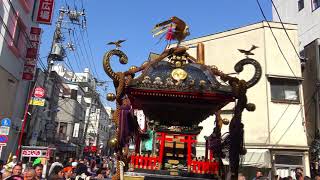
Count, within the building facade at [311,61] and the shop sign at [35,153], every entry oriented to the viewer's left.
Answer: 1

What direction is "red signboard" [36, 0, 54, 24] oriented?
toward the camera

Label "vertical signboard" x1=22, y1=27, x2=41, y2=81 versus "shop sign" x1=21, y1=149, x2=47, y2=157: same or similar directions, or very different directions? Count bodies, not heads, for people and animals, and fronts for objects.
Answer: same or similar directions

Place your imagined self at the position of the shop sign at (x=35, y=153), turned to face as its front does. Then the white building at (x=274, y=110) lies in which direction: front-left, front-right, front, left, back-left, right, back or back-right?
left

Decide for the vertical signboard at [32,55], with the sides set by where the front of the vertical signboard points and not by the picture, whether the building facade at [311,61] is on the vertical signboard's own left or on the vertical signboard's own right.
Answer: on the vertical signboard's own left

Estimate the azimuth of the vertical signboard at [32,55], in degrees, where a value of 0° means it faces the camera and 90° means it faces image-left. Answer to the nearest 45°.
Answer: approximately 0°

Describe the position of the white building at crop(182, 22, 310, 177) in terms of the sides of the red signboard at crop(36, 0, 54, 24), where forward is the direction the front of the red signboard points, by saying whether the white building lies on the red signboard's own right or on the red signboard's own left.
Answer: on the red signboard's own left

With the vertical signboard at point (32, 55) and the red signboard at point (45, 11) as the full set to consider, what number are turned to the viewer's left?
0

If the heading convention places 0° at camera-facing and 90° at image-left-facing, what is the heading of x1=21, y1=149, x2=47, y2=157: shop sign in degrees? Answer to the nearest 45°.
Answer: approximately 0°

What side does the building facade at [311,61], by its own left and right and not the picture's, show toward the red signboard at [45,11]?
front
